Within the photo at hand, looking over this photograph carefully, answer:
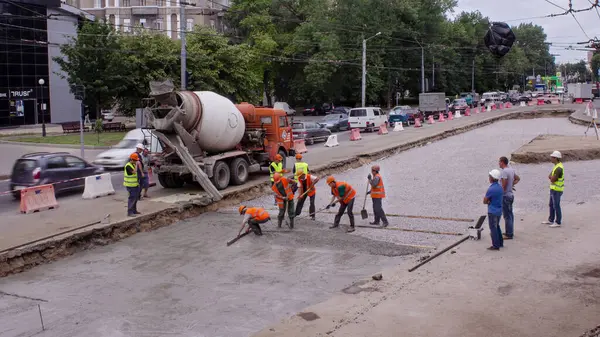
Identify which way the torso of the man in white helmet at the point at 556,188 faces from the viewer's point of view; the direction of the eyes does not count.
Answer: to the viewer's left

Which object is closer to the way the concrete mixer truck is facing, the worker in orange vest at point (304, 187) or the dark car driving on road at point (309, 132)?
the dark car driving on road

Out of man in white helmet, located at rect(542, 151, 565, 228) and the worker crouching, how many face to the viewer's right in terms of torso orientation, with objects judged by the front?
0

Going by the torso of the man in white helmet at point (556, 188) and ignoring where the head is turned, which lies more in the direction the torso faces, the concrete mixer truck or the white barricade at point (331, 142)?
the concrete mixer truck

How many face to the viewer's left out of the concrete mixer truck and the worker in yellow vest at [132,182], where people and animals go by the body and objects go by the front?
0

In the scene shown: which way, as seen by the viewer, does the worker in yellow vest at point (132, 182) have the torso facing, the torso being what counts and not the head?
to the viewer's right

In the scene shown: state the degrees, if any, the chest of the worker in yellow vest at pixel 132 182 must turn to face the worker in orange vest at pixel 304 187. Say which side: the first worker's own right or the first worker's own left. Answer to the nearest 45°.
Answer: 0° — they already face them

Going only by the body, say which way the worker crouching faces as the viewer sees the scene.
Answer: to the viewer's left
